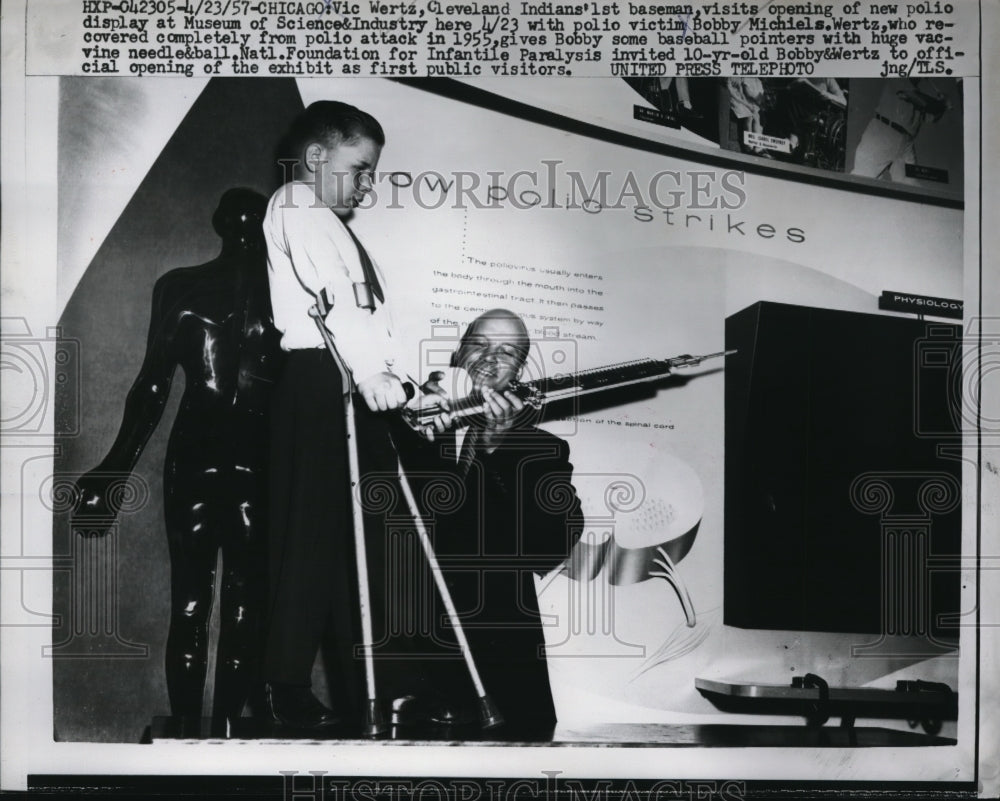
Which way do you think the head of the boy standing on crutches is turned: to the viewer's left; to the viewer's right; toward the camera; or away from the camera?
to the viewer's right

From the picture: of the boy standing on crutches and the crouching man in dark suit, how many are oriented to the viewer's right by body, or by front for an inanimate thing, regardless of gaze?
1

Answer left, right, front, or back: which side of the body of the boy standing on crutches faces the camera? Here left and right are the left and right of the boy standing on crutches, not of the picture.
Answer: right
